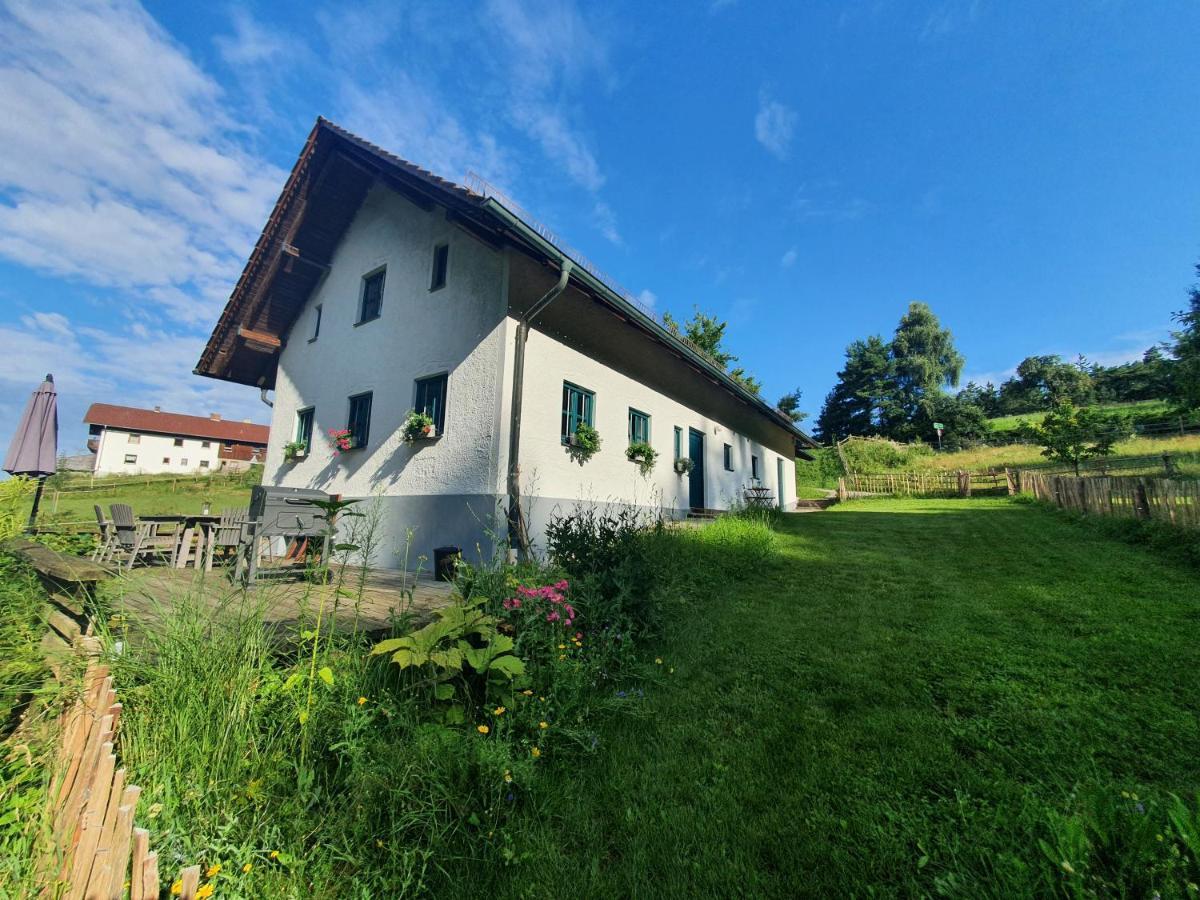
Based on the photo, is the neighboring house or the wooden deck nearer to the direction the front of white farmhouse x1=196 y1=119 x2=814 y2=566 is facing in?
the wooden deck

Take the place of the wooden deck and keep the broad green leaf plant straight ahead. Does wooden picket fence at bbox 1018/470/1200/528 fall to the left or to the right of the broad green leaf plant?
left

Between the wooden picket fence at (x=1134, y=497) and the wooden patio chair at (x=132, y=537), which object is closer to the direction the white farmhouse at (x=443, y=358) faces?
the wooden picket fence

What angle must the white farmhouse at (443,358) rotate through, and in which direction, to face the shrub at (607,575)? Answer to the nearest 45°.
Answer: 0° — it already faces it

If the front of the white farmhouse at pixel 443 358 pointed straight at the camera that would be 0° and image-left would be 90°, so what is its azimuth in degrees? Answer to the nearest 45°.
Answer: approximately 315°

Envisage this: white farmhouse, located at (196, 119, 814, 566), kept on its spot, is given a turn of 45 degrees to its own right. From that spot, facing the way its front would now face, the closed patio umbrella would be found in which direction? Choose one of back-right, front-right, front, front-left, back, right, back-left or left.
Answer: right

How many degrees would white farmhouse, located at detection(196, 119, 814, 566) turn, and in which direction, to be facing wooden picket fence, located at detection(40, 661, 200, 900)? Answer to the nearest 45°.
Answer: approximately 45° to its right

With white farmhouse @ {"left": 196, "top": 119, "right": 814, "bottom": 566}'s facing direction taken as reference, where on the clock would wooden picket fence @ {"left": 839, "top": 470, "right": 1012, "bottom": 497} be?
The wooden picket fence is roughly at 10 o'clock from the white farmhouse.

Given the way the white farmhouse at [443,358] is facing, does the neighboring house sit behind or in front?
behind
